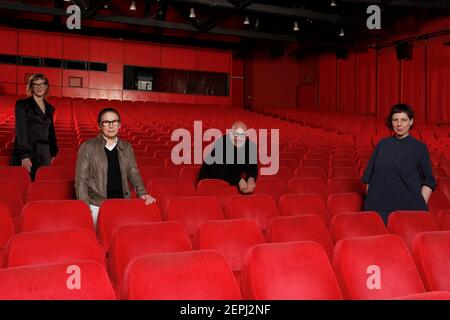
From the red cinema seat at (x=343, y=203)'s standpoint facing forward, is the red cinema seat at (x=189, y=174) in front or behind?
behind

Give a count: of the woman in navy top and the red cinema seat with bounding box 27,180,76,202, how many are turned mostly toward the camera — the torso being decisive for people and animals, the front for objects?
2

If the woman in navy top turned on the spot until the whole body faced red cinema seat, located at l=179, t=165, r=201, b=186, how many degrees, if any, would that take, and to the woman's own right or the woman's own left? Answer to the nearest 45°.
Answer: approximately 135° to the woman's own right

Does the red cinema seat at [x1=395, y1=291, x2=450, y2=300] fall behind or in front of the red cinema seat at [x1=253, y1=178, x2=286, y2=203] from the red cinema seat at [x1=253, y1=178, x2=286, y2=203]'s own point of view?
in front

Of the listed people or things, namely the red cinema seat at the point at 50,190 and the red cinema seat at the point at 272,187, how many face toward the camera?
2

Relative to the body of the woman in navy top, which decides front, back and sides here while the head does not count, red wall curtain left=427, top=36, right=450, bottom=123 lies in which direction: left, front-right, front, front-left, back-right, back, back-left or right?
back

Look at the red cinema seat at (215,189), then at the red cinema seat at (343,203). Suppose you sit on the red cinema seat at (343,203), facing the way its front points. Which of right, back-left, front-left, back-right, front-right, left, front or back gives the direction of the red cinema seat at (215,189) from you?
back-right

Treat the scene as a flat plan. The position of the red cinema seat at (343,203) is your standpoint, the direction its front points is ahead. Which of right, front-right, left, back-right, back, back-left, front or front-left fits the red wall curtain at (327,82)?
back-left

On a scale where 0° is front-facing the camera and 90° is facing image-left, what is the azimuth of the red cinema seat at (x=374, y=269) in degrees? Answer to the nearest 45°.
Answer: approximately 315°

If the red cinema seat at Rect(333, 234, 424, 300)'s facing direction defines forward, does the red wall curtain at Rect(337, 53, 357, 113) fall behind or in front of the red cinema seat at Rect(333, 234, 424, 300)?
behind

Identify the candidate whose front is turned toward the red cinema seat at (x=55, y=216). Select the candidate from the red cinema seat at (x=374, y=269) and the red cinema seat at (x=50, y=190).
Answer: the red cinema seat at (x=50, y=190)

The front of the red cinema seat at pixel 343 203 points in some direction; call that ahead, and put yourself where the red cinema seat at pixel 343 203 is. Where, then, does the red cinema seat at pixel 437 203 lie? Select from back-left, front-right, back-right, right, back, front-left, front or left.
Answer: left

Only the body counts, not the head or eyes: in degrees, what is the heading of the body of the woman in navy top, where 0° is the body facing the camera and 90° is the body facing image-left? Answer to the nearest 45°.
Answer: approximately 0°

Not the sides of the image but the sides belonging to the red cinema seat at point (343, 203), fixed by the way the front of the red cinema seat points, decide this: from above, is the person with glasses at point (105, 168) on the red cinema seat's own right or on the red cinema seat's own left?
on the red cinema seat's own right

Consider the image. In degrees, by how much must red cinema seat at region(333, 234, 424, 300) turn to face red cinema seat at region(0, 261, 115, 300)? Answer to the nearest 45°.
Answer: approximately 90° to its right
